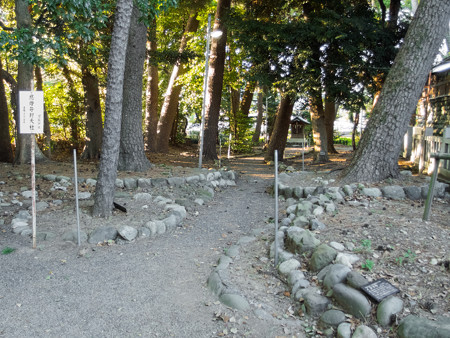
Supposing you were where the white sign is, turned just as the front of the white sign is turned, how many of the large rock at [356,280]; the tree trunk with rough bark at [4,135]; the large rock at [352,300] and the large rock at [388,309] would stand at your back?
1

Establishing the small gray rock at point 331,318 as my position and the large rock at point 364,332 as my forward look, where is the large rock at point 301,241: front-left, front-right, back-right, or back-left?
back-left

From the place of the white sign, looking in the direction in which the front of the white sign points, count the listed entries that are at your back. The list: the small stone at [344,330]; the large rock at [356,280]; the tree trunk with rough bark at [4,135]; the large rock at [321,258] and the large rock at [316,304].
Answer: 1

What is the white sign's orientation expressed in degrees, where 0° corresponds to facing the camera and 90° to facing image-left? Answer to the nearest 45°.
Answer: approximately 0°

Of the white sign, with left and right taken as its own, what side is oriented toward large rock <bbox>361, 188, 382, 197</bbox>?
left

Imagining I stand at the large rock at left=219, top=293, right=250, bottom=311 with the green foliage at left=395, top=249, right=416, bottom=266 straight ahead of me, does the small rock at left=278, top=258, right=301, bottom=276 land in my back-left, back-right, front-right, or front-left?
front-left

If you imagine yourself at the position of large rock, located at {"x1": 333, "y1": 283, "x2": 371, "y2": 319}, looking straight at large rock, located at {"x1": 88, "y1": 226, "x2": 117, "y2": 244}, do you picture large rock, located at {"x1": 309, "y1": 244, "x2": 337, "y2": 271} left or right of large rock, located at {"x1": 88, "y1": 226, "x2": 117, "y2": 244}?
right

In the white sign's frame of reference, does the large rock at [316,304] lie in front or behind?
in front

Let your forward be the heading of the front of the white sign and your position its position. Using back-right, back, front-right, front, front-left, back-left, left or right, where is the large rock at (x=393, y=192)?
left

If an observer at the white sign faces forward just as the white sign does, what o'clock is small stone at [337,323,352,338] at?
The small stone is roughly at 11 o'clock from the white sign.

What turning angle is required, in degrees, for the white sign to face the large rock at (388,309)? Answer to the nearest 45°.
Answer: approximately 45° to its left

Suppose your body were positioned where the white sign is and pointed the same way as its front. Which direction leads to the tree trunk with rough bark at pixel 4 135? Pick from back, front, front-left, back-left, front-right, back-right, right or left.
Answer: back

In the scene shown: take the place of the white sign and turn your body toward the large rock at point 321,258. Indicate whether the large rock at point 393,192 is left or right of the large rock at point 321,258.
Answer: left

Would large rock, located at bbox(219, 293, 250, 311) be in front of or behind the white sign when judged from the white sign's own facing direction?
in front

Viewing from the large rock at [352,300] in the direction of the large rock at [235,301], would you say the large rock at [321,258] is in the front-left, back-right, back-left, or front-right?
front-right

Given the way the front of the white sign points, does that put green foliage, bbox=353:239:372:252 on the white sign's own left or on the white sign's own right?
on the white sign's own left

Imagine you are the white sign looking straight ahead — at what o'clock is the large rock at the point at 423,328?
The large rock is roughly at 11 o'clock from the white sign.

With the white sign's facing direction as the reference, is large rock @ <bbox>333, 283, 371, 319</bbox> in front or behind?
in front
